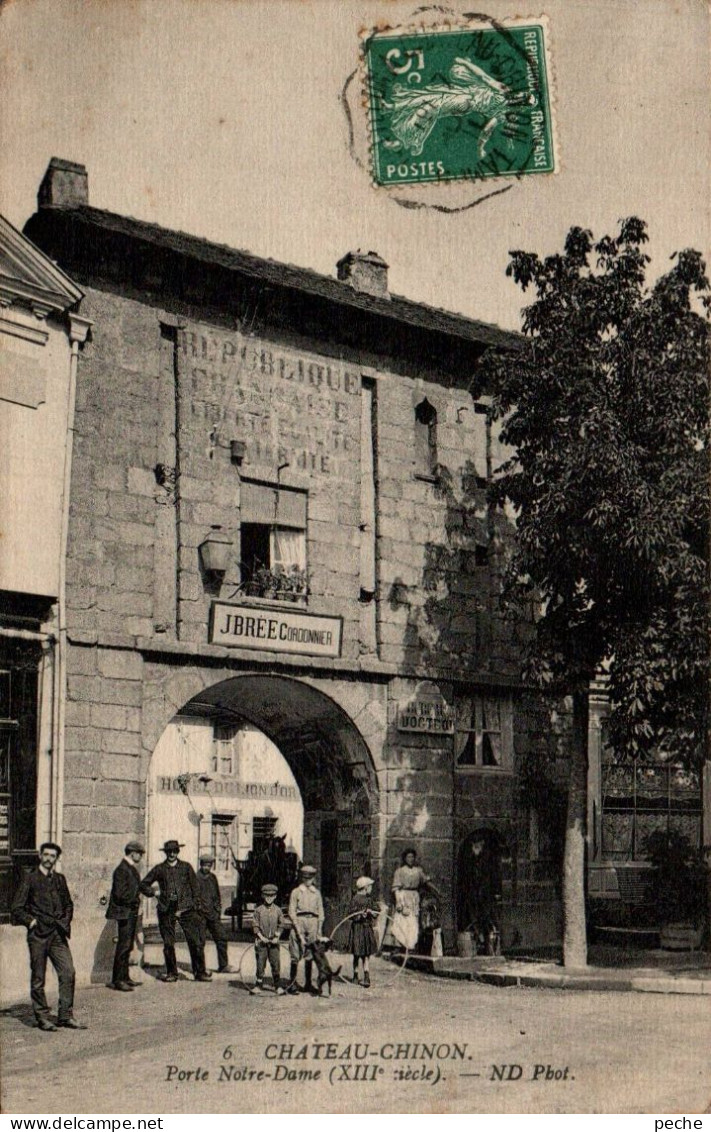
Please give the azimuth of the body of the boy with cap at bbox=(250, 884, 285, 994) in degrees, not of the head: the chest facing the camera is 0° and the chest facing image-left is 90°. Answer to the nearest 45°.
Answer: approximately 0°

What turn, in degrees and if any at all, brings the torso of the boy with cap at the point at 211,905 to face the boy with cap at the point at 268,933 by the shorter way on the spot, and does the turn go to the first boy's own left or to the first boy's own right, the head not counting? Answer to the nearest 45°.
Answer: approximately 45° to the first boy's own left

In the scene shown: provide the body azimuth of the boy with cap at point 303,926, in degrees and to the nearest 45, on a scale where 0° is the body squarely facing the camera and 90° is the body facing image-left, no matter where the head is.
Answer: approximately 0°

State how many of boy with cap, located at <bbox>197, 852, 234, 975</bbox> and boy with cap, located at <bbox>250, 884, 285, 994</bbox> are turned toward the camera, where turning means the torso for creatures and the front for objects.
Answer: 2
